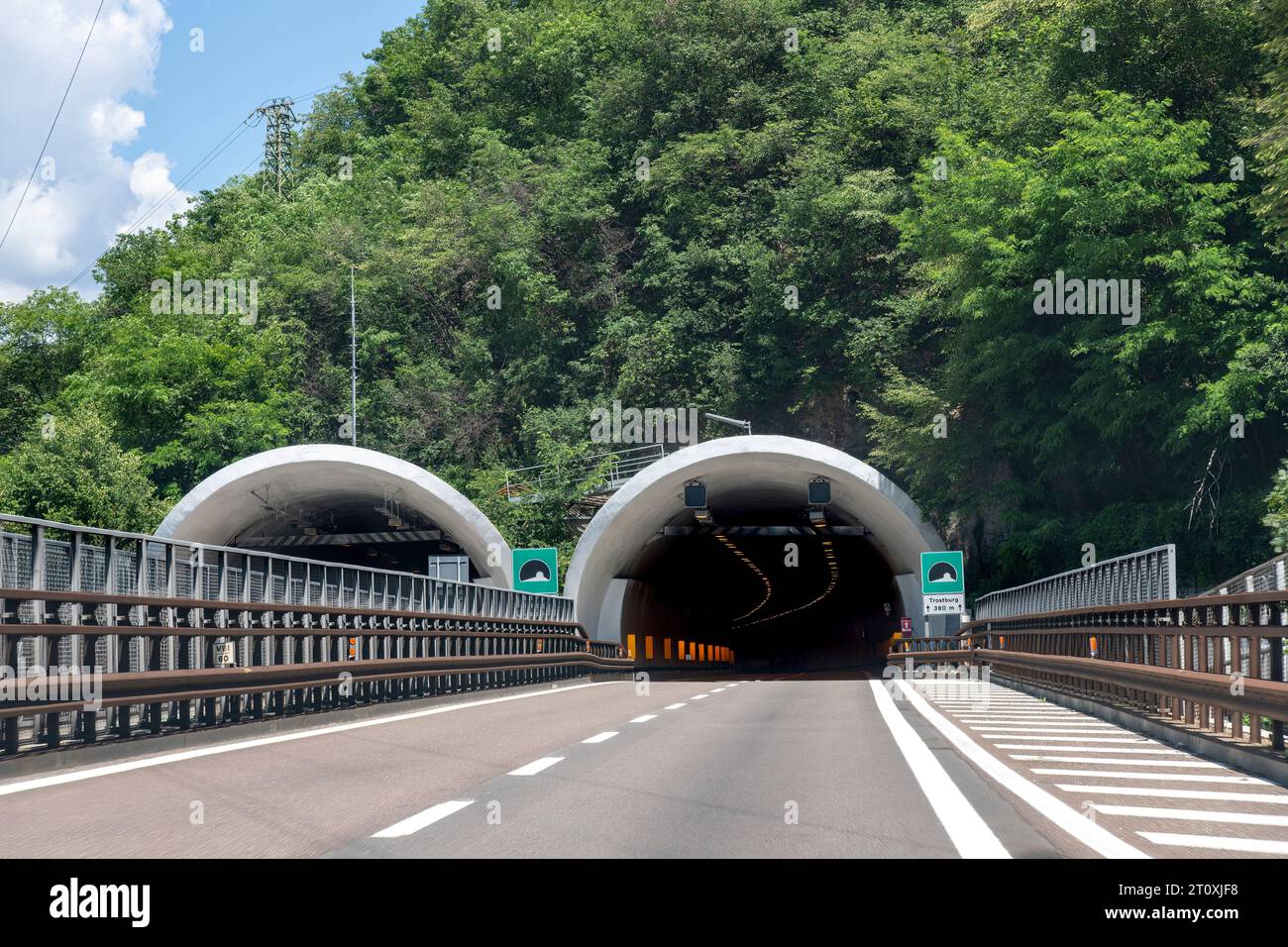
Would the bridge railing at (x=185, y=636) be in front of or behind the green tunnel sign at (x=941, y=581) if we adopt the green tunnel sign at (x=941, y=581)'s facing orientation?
in front

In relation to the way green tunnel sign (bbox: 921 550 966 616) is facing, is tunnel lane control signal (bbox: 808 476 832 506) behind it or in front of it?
behind

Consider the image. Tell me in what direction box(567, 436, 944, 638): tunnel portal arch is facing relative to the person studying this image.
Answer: facing the viewer

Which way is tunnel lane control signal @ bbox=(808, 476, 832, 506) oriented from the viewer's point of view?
toward the camera

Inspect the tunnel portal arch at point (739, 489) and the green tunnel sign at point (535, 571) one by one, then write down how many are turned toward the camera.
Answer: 2

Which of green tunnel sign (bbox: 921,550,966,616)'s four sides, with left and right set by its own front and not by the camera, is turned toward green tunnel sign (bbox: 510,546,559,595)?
right

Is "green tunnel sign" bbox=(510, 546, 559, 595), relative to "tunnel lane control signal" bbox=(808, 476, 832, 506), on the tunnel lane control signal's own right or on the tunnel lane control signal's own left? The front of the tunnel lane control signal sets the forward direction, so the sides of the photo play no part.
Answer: on the tunnel lane control signal's own right

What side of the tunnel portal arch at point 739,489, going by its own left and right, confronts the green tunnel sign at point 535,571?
right

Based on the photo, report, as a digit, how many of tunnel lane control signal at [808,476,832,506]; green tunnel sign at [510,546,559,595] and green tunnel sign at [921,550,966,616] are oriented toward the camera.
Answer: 3

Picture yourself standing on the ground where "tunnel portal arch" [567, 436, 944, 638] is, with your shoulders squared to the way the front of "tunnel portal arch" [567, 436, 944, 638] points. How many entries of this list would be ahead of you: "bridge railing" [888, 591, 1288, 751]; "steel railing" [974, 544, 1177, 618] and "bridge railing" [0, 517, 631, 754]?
3

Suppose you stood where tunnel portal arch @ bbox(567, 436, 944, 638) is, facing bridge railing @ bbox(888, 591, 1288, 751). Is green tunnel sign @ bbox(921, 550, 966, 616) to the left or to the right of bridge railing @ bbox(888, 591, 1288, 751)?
left

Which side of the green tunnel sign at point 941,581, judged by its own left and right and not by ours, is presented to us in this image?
front

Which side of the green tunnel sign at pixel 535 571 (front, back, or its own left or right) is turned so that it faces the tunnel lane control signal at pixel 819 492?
left

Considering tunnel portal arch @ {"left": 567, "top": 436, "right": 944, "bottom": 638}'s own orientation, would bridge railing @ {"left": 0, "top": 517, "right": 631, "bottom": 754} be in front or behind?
in front
